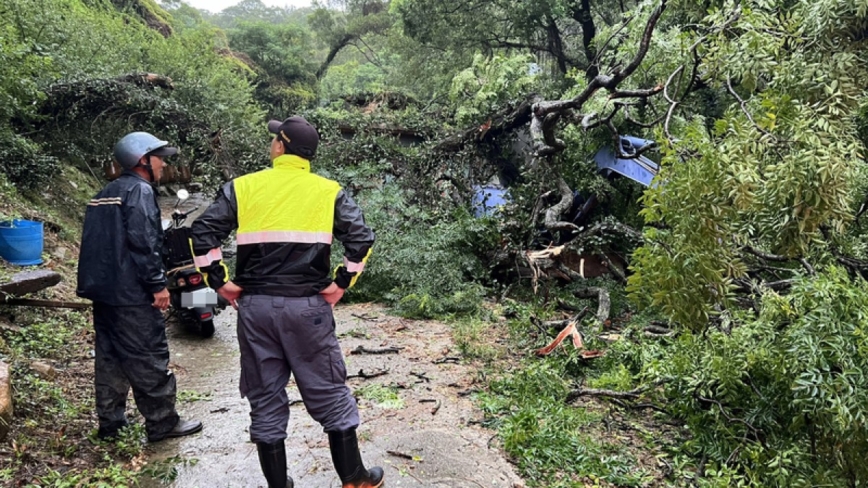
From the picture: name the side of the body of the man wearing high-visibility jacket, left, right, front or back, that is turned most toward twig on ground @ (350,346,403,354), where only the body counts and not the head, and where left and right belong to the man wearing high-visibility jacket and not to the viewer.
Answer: front

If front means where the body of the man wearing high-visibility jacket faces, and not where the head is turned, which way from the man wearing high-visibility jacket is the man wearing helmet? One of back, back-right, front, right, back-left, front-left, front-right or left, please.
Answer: front-left

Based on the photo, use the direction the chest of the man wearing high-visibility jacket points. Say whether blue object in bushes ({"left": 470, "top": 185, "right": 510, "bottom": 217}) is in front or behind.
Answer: in front

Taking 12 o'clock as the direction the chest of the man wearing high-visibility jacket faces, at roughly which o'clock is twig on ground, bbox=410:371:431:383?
The twig on ground is roughly at 1 o'clock from the man wearing high-visibility jacket.

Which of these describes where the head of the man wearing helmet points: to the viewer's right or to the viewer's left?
to the viewer's right

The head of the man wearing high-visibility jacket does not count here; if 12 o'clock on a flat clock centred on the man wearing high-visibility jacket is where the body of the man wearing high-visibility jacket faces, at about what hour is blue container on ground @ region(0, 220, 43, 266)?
The blue container on ground is roughly at 11 o'clock from the man wearing high-visibility jacket.

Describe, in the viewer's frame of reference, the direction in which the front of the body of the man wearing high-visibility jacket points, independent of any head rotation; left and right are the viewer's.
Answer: facing away from the viewer

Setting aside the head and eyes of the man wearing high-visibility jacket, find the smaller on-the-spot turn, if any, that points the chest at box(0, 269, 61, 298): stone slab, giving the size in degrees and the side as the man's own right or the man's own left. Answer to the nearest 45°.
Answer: approximately 45° to the man's own left

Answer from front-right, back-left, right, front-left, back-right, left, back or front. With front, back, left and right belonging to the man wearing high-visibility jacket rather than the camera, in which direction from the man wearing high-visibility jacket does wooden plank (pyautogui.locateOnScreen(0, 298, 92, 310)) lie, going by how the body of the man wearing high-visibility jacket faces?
front-left

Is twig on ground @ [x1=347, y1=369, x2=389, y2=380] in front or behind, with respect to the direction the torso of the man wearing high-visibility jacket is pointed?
in front
